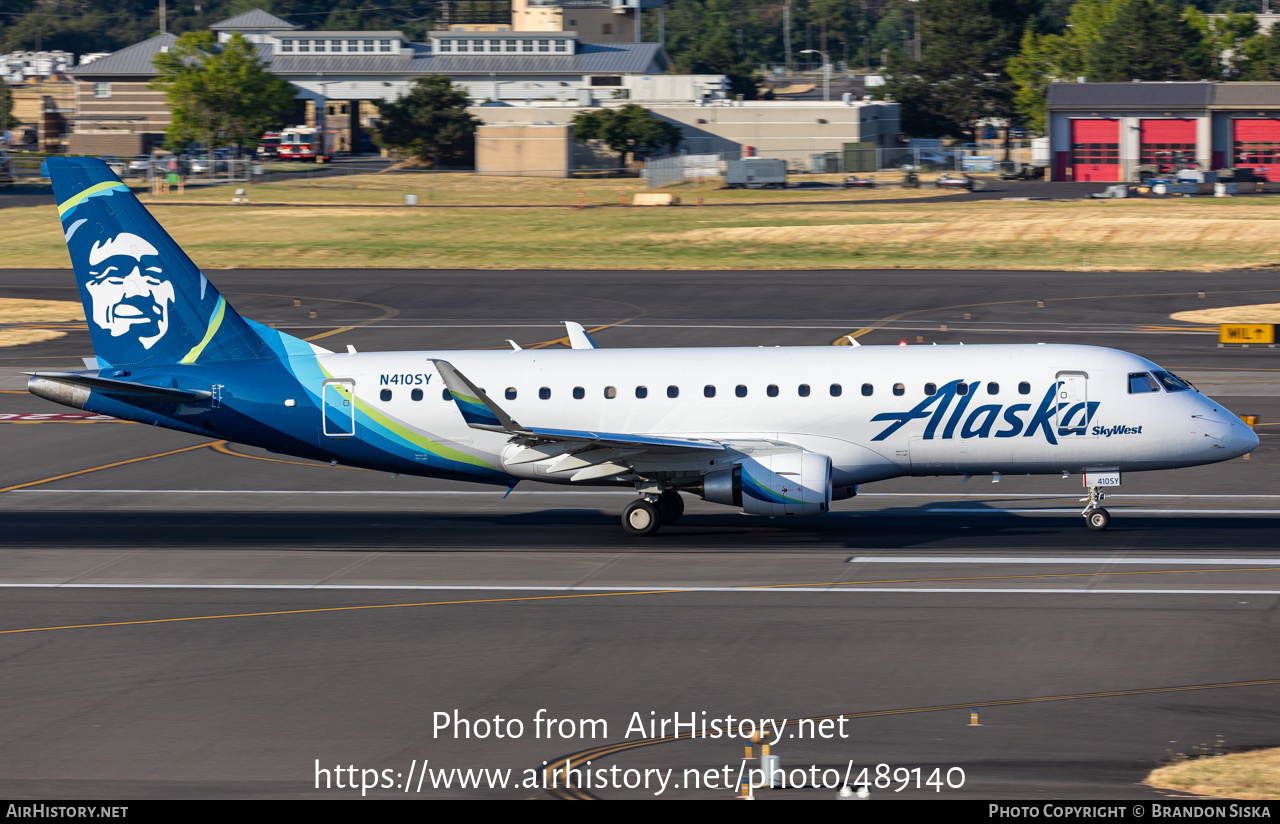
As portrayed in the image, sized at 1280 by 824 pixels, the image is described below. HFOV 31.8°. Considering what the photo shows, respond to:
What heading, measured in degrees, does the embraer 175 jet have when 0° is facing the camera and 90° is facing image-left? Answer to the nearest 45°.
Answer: approximately 270°
